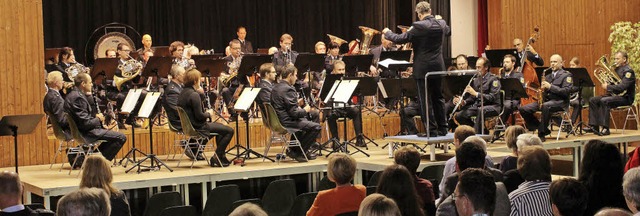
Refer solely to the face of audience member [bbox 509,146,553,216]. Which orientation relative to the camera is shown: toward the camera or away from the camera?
away from the camera

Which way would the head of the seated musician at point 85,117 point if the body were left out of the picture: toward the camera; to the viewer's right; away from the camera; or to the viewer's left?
to the viewer's right

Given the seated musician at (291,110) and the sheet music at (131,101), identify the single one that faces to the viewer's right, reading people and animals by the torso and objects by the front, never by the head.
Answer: the seated musician

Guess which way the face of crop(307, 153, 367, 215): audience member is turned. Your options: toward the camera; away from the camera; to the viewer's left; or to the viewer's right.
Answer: away from the camera

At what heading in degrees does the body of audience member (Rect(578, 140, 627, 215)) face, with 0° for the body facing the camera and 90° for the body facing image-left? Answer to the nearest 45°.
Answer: approximately 135°

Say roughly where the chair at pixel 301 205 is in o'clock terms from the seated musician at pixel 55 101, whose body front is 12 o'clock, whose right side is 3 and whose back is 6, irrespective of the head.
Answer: The chair is roughly at 2 o'clock from the seated musician.

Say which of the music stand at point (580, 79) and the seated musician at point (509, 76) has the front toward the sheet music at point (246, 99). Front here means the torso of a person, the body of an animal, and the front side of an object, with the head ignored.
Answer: the seated musician

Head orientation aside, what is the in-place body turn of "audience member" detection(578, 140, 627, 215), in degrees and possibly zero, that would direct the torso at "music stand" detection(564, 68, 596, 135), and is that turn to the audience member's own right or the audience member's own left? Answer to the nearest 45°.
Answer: approximately 45° to the audience member's own right

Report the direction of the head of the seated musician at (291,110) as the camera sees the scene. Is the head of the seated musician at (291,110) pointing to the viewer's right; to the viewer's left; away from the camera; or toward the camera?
to the viewer's right

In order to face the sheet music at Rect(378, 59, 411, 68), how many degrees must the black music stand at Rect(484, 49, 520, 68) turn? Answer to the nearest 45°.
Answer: approximately 135° to its left

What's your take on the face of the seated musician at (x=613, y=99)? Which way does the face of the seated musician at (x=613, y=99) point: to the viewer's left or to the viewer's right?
to the viewer's left

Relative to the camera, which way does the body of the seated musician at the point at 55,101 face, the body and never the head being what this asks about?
to the viewer's right
